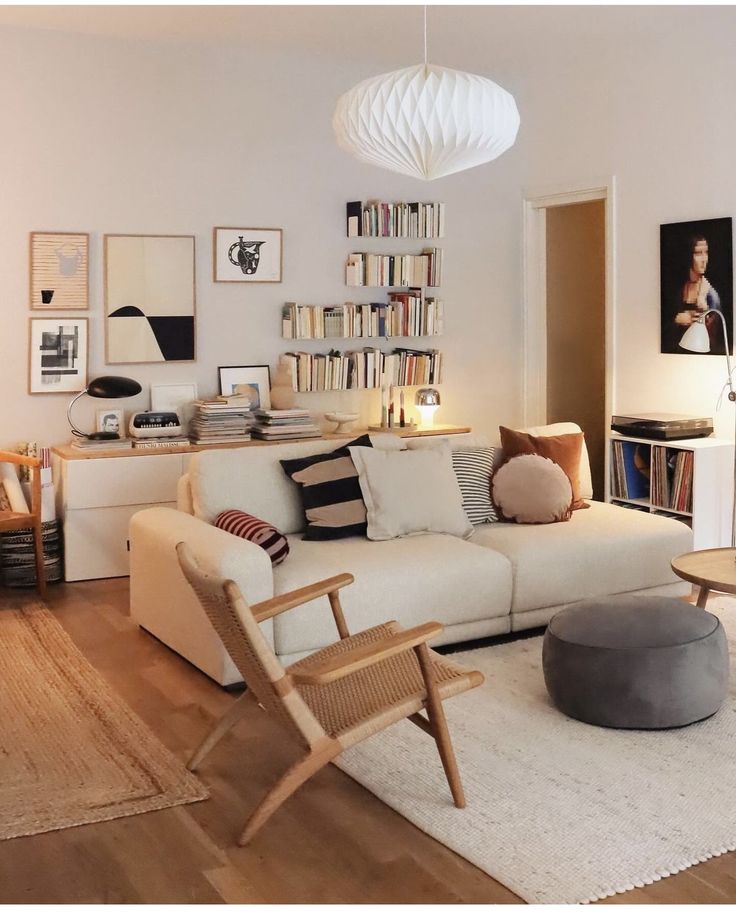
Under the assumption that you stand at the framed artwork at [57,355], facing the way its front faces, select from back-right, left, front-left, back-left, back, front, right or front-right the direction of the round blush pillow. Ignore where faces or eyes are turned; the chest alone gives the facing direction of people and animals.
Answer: front-left

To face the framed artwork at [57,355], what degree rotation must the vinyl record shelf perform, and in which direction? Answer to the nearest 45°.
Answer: approximately 45° to its right

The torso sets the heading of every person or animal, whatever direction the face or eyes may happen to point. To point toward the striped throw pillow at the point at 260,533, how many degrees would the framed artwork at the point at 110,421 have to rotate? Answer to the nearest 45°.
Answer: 0° — it already faces it

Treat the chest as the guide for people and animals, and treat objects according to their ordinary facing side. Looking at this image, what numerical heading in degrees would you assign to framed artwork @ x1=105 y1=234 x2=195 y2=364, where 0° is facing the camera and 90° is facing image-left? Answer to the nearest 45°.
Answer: approximately 0°

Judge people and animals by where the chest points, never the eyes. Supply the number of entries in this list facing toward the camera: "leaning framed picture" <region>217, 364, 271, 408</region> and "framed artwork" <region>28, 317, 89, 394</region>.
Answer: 2

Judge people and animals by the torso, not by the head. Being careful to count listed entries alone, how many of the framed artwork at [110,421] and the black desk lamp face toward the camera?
1

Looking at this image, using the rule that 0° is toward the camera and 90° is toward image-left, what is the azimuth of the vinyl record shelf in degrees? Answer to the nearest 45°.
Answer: approximately 45°

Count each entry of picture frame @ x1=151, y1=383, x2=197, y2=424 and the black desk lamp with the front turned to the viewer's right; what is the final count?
1

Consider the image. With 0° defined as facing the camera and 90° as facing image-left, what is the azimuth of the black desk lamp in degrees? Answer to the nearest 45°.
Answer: approximately 270°
